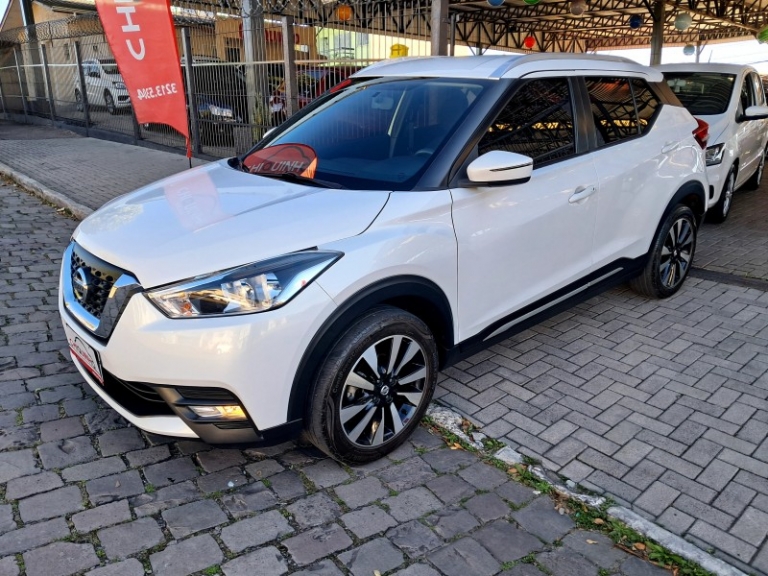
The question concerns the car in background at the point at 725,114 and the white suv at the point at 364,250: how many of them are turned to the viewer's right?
0

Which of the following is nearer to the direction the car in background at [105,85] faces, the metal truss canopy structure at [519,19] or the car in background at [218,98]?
the car in background

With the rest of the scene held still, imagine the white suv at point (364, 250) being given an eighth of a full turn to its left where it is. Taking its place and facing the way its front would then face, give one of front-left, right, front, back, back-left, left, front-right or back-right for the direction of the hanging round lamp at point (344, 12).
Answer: back

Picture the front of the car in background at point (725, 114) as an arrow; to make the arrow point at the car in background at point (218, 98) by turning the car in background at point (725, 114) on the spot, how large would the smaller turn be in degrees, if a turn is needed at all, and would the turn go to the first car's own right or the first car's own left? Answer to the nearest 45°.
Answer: approximately 45° to the first car's own right

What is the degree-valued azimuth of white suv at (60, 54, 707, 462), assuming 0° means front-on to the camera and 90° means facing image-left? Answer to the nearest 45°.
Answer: approximately 45°

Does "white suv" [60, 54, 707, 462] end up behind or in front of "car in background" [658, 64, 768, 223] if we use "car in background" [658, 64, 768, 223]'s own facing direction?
in front

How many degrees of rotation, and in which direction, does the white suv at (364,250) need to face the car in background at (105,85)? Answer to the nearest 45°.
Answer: approximately 90° to its right

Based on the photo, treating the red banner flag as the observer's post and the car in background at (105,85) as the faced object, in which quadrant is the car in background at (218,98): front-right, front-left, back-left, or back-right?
front-right
